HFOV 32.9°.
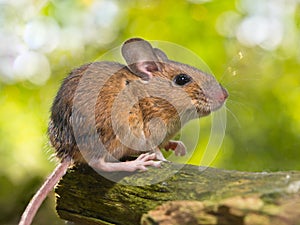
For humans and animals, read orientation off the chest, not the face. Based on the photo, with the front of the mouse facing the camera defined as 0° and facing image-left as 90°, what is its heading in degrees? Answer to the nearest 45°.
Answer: approximately 270°
